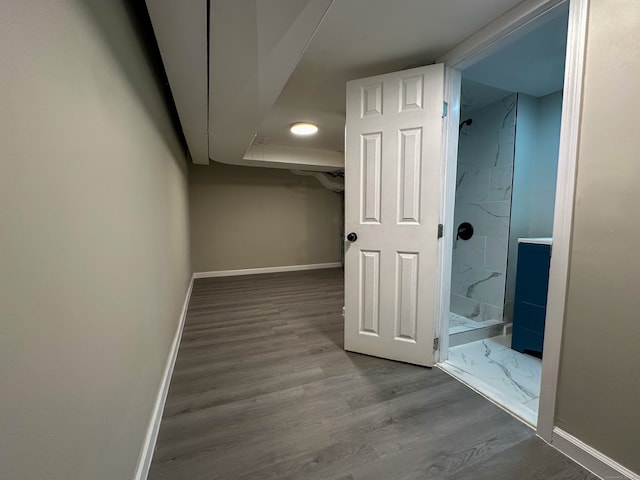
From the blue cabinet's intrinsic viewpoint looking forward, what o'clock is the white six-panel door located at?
The white six-panel door is roughly at 12 o'clock from the blue cabinet.

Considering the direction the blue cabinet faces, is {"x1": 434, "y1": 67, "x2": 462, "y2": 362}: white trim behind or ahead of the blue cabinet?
ahead

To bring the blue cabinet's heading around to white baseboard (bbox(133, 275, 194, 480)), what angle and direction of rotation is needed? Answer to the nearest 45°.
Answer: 0° — it already faces it

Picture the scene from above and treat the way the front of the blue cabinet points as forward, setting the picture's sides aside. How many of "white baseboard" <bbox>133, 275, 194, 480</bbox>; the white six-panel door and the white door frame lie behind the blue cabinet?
0

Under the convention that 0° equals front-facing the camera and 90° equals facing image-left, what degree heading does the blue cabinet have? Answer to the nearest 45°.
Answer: approximately 45°

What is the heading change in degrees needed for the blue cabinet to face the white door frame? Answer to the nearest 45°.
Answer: approximately 45° to its left
